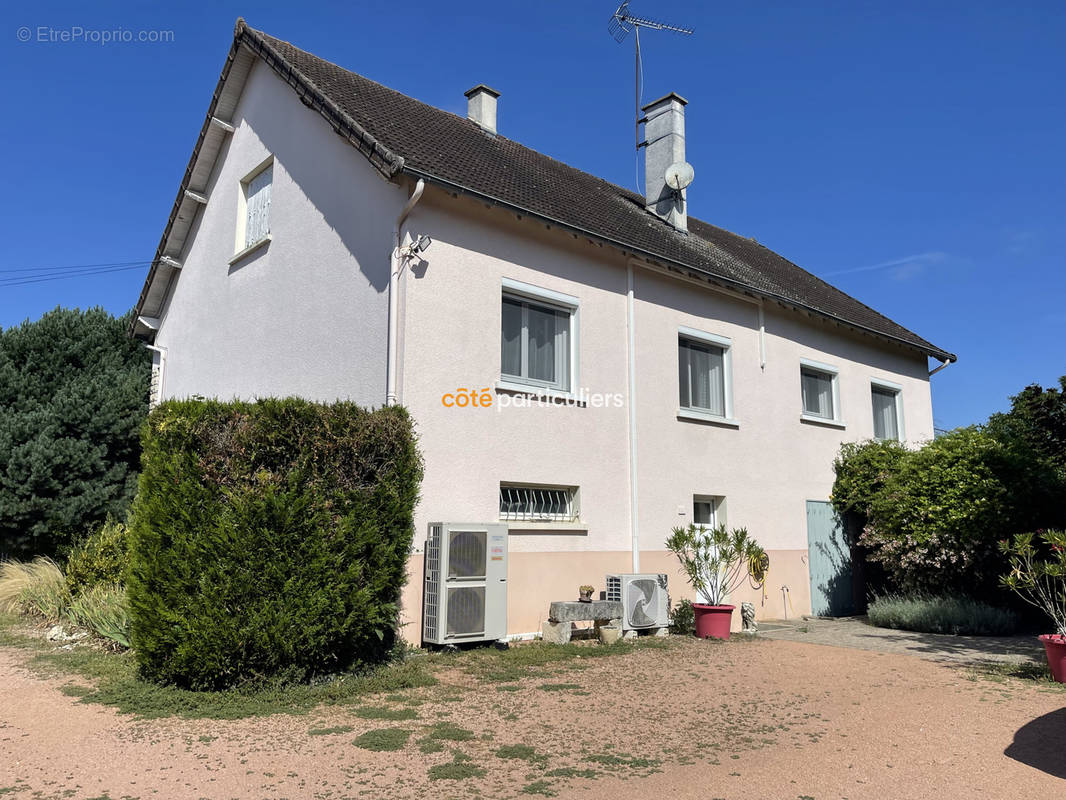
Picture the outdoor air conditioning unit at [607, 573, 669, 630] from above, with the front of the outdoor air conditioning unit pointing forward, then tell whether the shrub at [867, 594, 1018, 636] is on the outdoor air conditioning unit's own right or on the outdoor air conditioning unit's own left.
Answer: on the outdoor air conditioning unit's own left

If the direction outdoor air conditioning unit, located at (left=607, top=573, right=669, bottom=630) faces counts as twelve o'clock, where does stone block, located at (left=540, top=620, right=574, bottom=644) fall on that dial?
The stone block is roughly at 3 o'clock from the outdoor air conditioning unit.

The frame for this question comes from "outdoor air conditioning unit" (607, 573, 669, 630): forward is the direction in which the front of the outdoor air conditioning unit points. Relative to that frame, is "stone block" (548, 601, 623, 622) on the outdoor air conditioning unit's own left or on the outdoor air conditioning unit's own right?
on the outdoor air conditioning unit's own right

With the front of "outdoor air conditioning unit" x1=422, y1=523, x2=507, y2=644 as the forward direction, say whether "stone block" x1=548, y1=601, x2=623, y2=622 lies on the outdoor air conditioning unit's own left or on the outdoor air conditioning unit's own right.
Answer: on the outdoor air conditioning unit's own left

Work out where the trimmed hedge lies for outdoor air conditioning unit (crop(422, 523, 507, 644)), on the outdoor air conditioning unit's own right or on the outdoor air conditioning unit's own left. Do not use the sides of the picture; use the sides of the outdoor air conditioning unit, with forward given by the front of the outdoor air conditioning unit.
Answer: on the outdoor air conditioning unit's own right

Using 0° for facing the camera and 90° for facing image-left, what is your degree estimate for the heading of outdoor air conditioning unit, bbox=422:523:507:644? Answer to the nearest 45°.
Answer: approximately 315°

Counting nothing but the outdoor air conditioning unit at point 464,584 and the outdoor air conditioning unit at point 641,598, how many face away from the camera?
0

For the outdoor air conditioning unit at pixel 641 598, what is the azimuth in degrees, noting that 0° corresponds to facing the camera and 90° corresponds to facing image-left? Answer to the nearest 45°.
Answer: approximately 315°

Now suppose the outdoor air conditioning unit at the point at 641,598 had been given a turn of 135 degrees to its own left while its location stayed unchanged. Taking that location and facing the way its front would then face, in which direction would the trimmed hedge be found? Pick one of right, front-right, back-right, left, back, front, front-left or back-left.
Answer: back-left

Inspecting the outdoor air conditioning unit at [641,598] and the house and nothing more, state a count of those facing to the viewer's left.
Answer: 0
